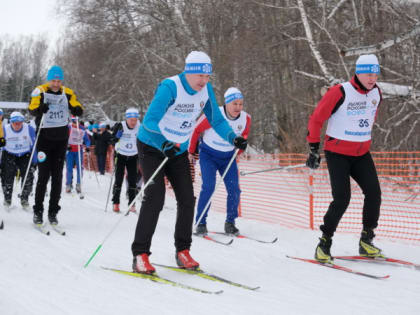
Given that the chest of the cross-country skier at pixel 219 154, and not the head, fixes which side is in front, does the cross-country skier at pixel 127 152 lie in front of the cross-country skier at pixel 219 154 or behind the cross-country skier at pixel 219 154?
behind

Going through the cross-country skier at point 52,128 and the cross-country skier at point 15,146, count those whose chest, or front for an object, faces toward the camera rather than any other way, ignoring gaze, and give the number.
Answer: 2

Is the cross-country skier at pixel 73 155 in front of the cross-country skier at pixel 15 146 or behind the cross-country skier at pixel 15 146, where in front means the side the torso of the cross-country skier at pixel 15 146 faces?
behind

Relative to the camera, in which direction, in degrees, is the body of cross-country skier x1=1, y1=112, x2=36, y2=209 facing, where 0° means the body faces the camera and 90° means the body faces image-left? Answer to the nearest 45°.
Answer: approximately 0°

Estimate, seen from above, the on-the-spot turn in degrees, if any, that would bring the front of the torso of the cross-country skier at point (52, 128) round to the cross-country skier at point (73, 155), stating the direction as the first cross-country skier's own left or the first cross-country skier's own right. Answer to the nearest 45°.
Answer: approximately 180°

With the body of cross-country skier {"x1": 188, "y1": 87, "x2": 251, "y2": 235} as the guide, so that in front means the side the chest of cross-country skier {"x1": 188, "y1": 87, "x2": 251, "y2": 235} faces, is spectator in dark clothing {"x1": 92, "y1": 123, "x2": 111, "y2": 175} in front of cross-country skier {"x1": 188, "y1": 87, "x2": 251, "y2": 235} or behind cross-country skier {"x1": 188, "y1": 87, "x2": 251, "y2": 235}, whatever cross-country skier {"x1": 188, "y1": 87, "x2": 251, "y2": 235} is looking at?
behind

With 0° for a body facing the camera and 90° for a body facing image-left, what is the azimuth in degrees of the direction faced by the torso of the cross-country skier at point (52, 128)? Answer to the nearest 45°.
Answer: approximately 0°
